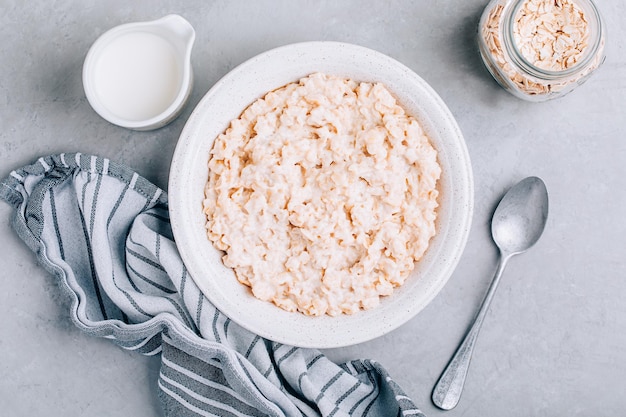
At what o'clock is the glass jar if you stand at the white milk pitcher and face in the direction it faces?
The glass jar is roughly at 2 o'clock from the white milk pitcher.

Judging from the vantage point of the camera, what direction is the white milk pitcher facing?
facing away from the viewer and to the right of the viewer
